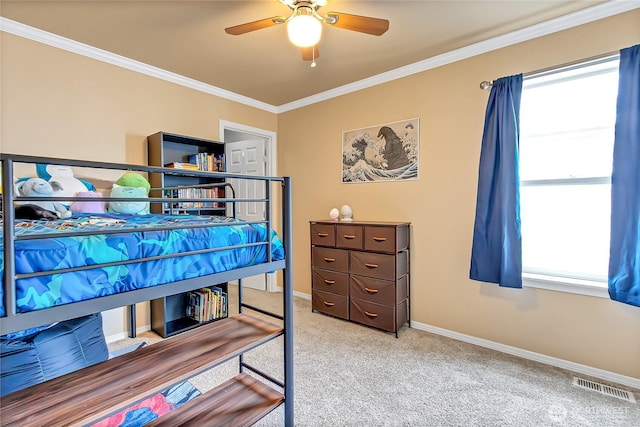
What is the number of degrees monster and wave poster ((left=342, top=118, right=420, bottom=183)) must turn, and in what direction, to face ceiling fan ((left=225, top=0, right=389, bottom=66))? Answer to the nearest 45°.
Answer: approximately 45° to its left

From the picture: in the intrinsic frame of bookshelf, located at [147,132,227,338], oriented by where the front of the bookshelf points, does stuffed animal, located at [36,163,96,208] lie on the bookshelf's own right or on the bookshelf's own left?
on the bookshelf's own right

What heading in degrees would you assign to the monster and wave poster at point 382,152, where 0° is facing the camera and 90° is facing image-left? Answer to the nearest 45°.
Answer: approximately 45°

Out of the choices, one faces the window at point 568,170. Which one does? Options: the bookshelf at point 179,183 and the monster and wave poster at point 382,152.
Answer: the bookshelf

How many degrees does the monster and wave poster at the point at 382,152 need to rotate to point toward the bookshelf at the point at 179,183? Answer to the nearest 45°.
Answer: approximately 45° to its right

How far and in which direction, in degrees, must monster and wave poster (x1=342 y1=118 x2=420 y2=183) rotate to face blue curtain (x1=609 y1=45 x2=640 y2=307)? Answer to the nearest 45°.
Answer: approximately 90° to its left

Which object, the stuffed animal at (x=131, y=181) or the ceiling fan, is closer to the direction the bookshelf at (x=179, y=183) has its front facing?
the ceiling fan

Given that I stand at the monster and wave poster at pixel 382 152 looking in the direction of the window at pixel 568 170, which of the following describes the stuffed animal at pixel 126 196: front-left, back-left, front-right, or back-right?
back-right

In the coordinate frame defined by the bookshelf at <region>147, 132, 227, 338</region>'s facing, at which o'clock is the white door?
The white door is roughly at 9 o'clock from the bookshelf.
